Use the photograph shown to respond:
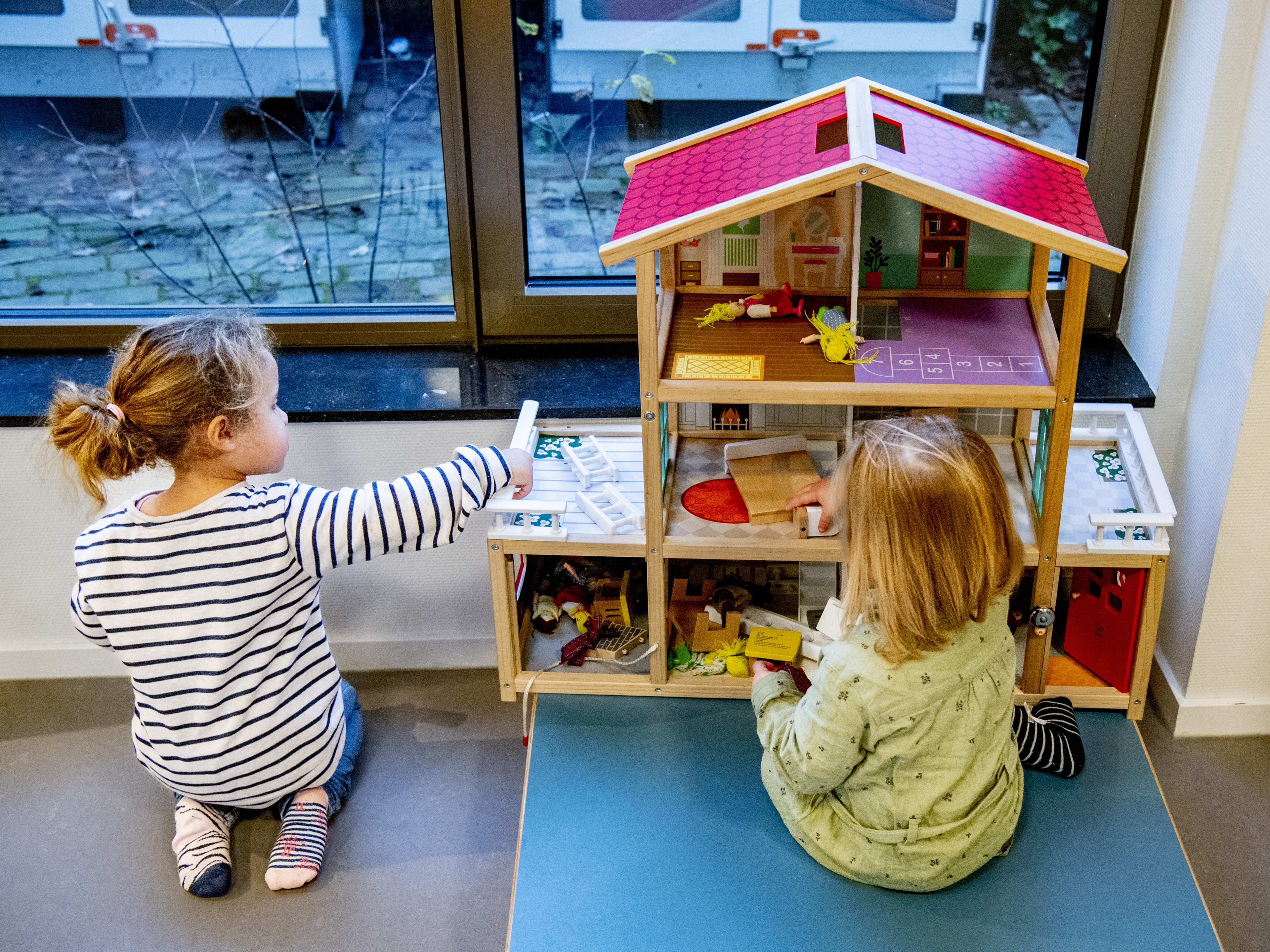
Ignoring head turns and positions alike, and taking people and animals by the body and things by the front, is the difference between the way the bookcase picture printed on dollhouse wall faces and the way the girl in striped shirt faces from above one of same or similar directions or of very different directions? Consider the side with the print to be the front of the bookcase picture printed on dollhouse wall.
very different directions

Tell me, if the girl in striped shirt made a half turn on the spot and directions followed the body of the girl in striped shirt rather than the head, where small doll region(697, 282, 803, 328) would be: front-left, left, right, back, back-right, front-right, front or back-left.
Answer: back-left

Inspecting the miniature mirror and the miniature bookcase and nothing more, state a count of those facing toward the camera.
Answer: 2

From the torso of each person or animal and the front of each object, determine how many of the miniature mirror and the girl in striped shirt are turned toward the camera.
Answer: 1

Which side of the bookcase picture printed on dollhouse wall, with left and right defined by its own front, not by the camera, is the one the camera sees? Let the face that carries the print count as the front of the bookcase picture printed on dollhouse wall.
front

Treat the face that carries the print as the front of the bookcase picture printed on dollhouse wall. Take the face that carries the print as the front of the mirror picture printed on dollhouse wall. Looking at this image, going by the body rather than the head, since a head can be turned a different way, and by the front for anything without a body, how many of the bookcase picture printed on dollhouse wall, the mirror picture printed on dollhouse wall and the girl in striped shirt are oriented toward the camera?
2

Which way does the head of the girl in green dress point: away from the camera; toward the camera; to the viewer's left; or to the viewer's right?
away from the camera

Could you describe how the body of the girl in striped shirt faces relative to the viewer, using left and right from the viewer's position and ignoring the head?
facing away from the viewer and to the right of the viewer

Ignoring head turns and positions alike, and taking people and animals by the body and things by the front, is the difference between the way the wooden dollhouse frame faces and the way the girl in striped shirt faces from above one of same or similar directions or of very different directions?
very different directions

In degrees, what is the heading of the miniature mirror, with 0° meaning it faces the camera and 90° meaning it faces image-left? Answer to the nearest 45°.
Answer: approximately 0°

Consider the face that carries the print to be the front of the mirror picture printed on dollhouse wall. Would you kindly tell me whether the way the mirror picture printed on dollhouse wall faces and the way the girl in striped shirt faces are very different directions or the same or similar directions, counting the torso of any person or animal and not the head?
very different directions

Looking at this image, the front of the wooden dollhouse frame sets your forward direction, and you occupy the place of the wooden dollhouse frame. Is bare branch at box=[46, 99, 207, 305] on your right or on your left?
on your right
